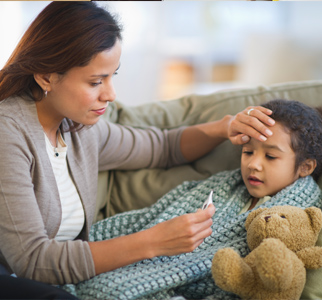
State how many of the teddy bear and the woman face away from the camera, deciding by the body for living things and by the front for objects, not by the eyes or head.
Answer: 0

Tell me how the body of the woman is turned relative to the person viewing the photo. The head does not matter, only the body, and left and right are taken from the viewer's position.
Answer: facing the viewer and to the right of the viewer

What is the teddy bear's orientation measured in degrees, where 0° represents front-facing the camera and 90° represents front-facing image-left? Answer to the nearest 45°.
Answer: approximately 45°

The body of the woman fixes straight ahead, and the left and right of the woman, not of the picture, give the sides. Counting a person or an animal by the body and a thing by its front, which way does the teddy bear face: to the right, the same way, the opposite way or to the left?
to the right
